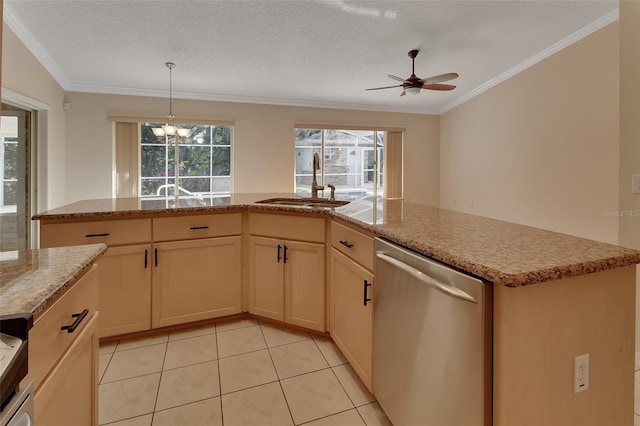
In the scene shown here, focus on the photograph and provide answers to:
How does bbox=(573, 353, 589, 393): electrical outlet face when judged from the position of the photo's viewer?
facing the viewer and to the right of the viewer

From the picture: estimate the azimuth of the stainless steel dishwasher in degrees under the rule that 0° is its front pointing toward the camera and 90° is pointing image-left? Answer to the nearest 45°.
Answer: approximately 45°

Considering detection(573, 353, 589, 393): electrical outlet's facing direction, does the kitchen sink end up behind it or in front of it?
behind

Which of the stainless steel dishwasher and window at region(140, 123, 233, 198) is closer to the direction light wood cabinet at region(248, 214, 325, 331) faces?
the stainless steel dishwasher

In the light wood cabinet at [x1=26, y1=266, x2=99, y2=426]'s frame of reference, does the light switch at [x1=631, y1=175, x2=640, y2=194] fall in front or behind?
in front

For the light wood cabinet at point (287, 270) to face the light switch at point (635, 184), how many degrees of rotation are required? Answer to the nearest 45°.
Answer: approximately 135° to its left

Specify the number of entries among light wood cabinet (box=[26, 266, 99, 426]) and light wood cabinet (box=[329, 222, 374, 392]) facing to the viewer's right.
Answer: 1

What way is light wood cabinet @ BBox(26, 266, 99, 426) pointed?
to the viewer's right
